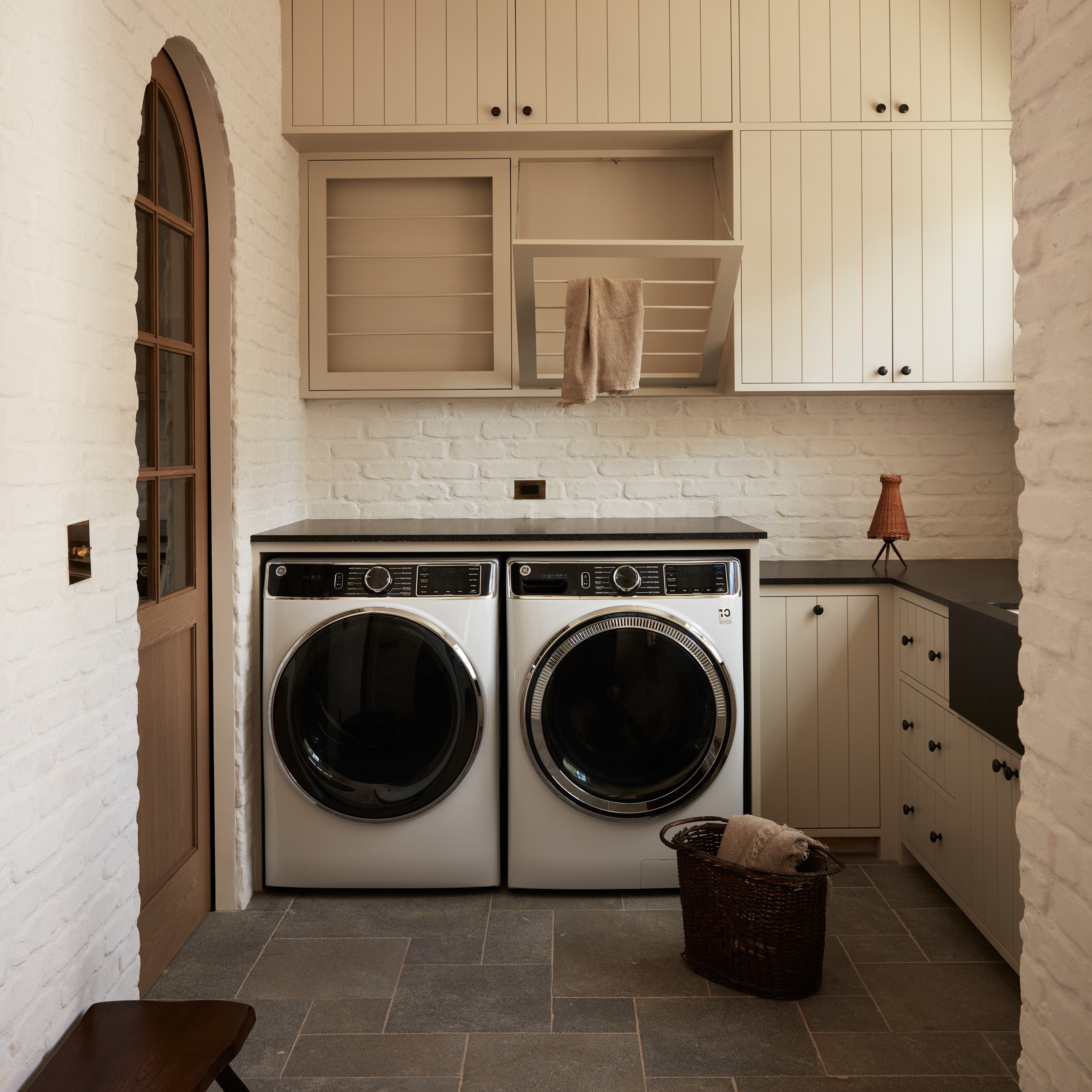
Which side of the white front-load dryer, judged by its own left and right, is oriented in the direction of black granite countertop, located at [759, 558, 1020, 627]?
left

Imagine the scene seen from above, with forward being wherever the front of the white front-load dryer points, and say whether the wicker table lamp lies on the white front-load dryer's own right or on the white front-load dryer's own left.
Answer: on the white front-load dryer's own left
